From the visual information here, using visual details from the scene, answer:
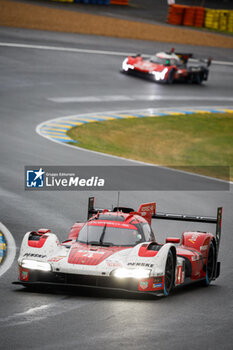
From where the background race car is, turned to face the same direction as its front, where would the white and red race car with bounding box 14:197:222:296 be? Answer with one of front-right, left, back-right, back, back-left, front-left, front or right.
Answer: front-left

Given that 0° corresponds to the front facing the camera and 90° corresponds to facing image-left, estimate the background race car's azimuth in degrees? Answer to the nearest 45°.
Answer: approximately 45°
